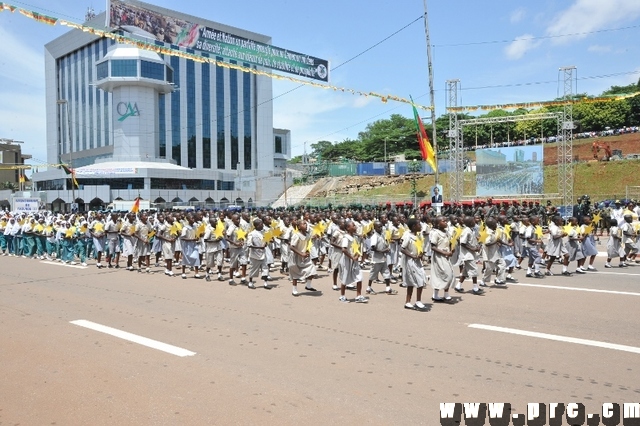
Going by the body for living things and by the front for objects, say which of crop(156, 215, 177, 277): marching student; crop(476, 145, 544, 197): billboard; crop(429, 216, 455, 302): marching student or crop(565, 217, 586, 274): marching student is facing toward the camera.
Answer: the billboard

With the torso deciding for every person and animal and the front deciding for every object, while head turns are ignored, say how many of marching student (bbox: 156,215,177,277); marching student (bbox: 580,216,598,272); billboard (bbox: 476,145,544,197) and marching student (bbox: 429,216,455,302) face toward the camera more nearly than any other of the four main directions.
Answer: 1

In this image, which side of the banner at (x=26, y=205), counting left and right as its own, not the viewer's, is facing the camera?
front

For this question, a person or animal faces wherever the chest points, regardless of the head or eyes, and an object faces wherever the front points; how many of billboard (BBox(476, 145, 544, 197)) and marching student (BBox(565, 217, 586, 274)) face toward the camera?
1
